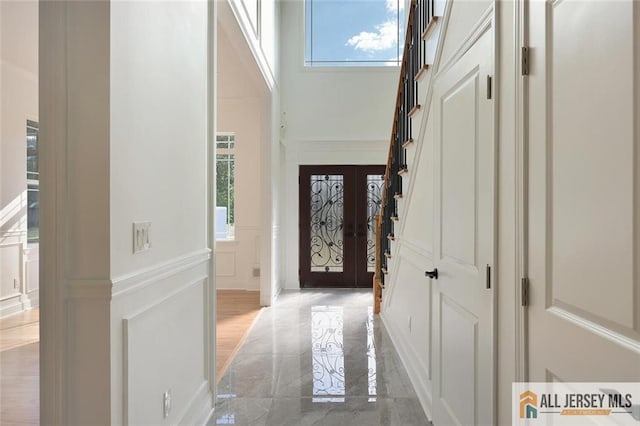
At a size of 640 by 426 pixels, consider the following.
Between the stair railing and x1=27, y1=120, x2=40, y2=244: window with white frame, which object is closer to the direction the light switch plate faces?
the stair railing

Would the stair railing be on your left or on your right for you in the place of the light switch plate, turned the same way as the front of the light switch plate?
on your left

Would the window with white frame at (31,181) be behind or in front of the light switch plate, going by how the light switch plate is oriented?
behind

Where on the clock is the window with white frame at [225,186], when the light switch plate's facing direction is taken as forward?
The window with white frame is roughly at 8 o'clock from the light switch plate.

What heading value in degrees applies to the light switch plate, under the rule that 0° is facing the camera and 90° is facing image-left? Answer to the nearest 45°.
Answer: approximately 315°

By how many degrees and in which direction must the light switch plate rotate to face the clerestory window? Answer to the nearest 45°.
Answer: approximately 90° to its left

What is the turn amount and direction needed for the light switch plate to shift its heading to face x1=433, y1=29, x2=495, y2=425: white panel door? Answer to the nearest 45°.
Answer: approximately 45° to its left
